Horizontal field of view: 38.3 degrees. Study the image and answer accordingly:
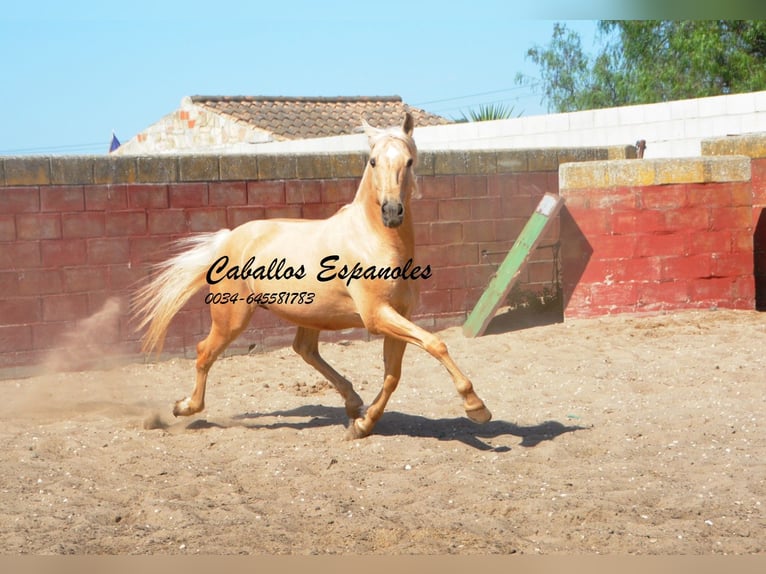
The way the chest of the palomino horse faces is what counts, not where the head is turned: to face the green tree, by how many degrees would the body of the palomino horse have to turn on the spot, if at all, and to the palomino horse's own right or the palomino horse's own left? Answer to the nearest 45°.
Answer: approximately 90° to the palomino horse's own left

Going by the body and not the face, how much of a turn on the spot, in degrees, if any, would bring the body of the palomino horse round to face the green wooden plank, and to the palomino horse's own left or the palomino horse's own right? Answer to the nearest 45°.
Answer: approximately 90° to the palomino horse's own left

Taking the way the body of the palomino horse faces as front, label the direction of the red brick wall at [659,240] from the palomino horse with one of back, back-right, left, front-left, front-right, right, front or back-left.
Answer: left

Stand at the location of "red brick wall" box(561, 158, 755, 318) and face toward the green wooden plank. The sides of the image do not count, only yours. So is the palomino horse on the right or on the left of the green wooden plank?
left

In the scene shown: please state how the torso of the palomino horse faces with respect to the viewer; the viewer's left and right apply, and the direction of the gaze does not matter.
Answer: facing the viewer and to the right of the viewer
